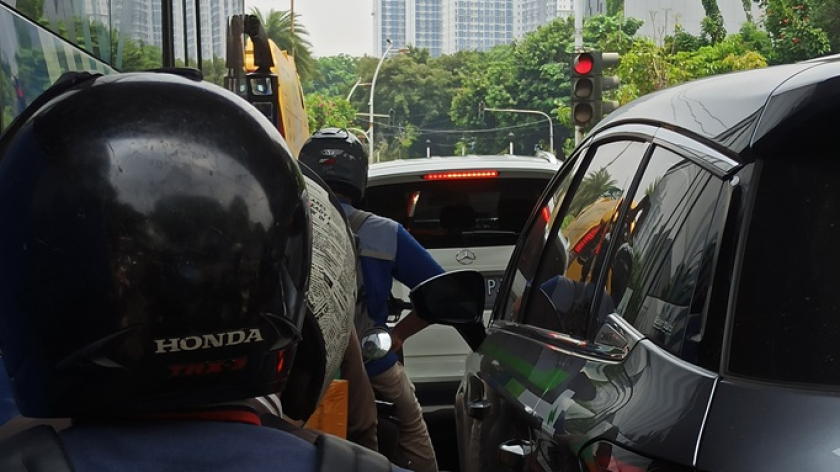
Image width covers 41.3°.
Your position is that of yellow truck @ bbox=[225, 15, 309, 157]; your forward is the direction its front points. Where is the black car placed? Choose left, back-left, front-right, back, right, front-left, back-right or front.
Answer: back-right

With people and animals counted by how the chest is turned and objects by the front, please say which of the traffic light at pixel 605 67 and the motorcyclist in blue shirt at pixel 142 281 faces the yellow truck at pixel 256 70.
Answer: the motorcyclist in blue shirt

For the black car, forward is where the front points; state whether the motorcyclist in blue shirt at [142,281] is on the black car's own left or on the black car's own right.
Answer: on the black car's own left

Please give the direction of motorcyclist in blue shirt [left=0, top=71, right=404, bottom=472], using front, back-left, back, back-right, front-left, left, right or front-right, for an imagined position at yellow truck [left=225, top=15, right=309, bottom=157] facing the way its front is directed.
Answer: back-right

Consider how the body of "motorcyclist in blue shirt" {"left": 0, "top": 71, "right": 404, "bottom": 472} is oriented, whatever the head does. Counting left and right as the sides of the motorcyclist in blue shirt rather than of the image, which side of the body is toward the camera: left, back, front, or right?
back

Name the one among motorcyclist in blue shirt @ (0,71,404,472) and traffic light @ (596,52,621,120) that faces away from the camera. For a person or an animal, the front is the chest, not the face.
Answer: the motorcyclist in blue shirt

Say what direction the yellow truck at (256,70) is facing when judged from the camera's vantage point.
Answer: facing away from the viewer and to the right of the viewer

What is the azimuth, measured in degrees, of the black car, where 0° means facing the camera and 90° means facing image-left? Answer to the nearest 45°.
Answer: approximately 135°

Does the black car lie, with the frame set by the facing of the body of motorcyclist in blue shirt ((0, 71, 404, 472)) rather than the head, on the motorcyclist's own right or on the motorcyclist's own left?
on the motorcyclist's own right

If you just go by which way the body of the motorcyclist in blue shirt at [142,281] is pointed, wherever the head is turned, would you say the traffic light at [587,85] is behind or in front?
in front

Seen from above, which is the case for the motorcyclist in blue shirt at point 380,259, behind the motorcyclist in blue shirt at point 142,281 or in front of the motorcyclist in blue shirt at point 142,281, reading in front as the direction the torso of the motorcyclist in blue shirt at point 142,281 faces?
in front
